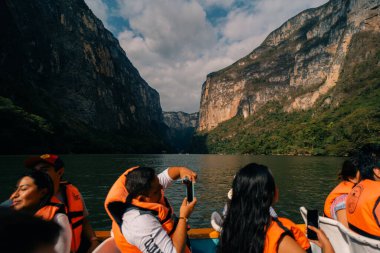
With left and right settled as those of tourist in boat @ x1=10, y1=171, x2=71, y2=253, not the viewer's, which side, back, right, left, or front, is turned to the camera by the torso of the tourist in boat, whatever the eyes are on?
left

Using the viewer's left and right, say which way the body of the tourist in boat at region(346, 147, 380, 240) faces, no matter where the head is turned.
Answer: facing away from the viewer and to the right of the viewer

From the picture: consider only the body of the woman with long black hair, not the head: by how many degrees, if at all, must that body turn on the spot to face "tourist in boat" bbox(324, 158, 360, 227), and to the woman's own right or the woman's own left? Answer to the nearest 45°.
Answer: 0° — they already face them
